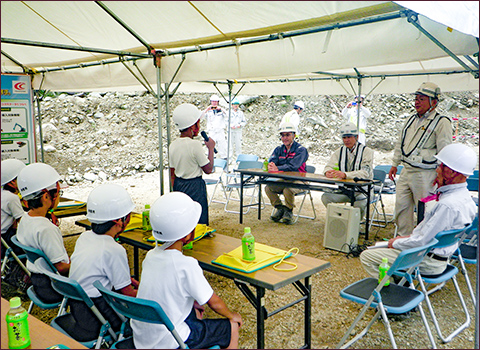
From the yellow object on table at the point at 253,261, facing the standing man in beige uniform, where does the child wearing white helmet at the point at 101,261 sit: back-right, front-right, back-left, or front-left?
back-left

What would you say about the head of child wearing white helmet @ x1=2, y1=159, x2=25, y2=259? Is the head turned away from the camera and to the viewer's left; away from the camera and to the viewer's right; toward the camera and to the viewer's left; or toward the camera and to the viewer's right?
away from the camera and to the viewer's right

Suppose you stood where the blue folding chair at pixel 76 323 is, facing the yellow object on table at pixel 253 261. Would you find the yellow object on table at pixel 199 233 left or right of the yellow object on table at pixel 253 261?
left

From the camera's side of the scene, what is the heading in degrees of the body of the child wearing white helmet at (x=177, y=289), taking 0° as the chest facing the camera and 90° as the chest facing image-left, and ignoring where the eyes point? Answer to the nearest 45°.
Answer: approximately 225°

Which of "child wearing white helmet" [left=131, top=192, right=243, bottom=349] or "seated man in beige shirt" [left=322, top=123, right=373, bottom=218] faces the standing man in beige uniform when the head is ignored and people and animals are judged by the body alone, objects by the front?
the child wearing white helmet

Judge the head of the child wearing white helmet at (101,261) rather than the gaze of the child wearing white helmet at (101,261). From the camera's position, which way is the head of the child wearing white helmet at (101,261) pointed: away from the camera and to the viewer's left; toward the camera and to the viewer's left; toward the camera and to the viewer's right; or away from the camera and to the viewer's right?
away from the camera and to the viewer's right

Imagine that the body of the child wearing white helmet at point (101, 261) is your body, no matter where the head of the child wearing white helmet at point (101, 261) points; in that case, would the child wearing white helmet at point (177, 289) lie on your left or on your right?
on your right

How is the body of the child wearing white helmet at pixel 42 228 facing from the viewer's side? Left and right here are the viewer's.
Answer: facing away from the viewer and to the right of the viewer

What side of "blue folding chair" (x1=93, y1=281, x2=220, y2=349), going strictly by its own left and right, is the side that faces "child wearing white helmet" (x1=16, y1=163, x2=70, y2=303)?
left

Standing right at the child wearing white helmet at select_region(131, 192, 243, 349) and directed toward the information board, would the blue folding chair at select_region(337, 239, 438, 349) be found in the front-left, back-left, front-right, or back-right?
back-right
